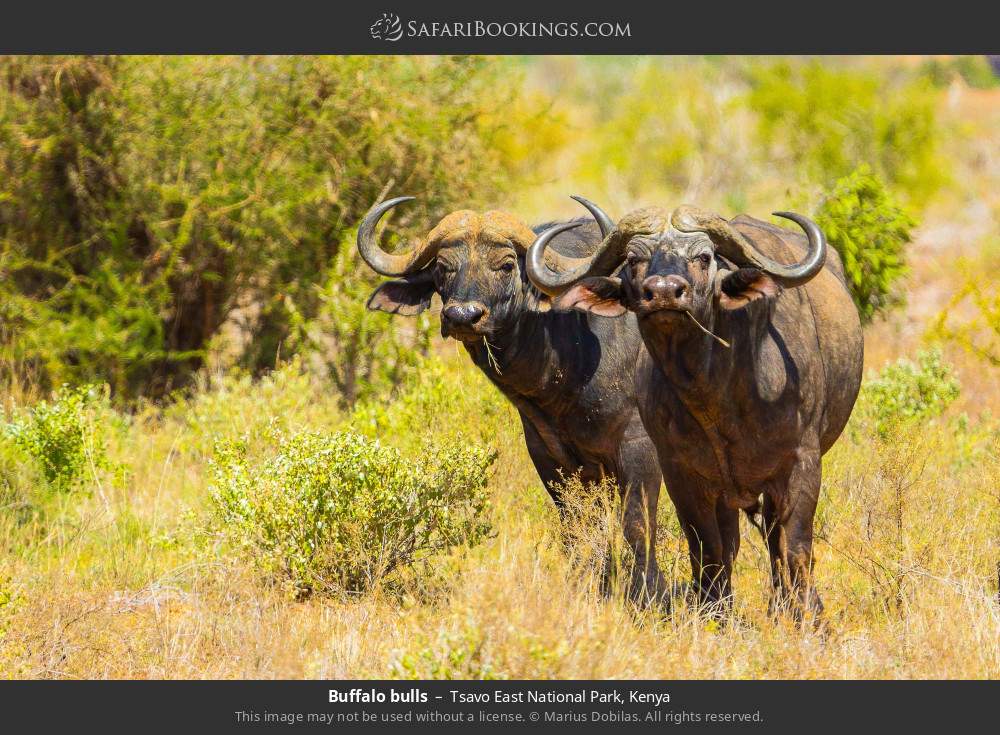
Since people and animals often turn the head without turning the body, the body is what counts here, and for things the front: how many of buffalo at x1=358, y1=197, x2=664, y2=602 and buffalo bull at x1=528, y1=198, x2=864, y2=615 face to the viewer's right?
0

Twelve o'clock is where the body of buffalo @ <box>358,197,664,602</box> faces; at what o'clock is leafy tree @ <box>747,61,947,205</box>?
The leafy tree is roughly at 5 o'clock from the buffalo.

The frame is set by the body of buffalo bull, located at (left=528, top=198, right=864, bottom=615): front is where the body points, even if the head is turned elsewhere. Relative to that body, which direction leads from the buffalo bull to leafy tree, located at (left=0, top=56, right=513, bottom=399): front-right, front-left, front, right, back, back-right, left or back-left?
back-right

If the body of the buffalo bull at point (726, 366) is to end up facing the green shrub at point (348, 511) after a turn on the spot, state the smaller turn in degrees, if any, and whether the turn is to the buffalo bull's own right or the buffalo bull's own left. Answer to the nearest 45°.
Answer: approximately 90° to the buffalo bull's own right

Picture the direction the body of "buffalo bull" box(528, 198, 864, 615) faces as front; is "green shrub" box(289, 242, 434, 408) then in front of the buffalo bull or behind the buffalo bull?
behind

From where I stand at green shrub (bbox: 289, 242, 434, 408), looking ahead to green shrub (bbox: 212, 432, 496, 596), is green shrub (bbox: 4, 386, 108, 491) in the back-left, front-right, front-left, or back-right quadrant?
front-right

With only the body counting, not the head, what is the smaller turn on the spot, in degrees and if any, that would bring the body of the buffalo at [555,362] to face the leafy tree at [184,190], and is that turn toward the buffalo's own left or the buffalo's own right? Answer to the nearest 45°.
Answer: approximately 90° to the buffalo's own right

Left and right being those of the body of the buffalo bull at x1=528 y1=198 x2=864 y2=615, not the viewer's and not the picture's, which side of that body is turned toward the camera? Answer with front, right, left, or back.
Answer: front

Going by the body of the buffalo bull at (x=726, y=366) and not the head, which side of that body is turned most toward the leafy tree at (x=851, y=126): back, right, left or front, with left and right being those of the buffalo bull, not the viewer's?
back

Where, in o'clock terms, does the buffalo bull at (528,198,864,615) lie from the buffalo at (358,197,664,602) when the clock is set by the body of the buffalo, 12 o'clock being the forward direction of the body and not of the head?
The buffalo bull is roughly at 9 o'clock from the buffalo.
